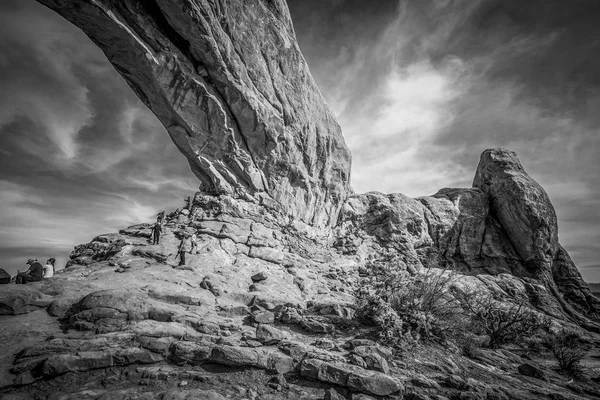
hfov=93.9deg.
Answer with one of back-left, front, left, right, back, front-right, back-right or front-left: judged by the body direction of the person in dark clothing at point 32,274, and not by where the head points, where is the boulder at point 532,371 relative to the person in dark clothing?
back-left

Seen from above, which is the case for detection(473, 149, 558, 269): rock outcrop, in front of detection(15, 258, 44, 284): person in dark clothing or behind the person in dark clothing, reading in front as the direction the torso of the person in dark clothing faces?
behind

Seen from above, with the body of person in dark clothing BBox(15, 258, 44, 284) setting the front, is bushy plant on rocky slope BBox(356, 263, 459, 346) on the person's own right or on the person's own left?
on the person's own left

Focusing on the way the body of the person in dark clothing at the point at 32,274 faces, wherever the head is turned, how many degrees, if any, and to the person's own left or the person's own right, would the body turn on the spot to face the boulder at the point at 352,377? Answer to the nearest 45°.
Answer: approximately 135° to the person's own left

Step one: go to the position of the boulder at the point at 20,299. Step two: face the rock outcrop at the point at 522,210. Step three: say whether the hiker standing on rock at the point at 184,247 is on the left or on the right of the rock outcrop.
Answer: left
